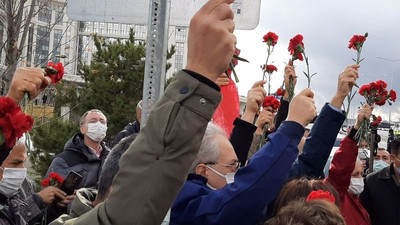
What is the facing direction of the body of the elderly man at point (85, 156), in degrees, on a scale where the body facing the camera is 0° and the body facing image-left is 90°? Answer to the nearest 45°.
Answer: approximately 315°

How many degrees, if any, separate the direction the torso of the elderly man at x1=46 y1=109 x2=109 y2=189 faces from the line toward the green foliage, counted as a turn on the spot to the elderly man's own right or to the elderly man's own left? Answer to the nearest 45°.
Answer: approximately 135° to the elderly man's own left

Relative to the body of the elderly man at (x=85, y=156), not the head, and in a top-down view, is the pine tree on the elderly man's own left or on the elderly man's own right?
on the elderly man's own left
